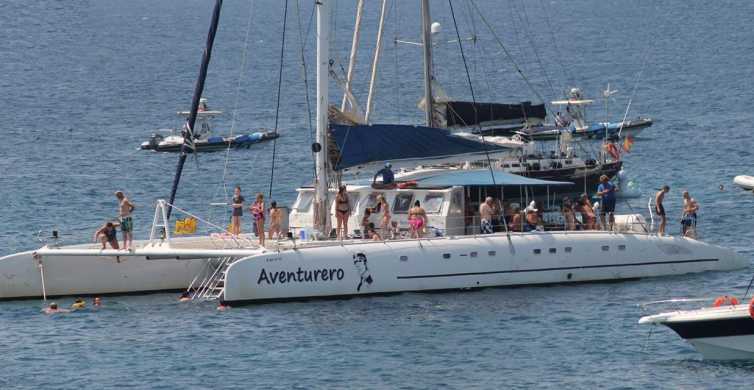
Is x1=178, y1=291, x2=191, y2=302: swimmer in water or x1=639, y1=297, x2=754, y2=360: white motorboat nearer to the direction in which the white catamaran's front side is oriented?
the swimmer in water

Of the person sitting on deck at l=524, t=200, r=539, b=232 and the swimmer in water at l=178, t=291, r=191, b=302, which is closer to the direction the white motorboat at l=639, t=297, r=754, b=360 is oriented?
the swimmer in water

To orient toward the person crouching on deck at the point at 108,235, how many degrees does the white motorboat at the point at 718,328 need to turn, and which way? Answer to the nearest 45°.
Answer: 0° — it already faces them

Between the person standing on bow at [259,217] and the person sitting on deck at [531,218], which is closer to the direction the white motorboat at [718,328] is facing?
the person standing on bow

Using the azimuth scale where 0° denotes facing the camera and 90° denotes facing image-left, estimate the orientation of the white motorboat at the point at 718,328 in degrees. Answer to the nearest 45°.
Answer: approximately 90°

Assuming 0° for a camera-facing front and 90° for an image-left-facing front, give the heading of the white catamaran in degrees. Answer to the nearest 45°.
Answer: approximately 45°
